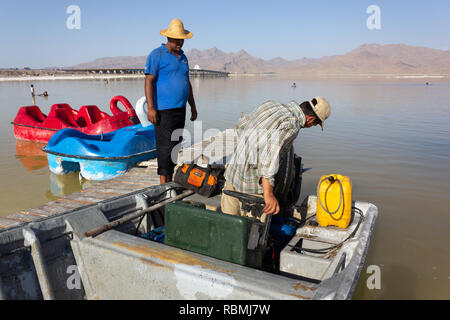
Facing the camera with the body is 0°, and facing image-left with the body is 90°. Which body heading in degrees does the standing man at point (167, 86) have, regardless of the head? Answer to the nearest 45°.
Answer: approximately 315°

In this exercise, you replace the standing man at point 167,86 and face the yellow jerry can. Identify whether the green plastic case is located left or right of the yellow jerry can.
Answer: right

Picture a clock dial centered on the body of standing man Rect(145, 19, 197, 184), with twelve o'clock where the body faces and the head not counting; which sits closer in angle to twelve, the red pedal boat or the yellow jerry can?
the yellow jerry can

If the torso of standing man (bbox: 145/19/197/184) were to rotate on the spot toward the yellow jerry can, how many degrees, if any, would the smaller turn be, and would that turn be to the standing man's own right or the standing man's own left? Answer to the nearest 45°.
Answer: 0° — they already face it
